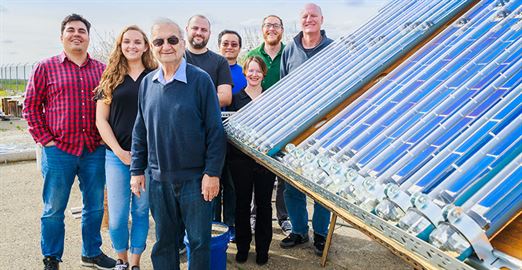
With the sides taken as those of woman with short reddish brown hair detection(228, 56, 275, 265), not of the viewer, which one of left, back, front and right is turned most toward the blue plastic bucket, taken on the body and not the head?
front

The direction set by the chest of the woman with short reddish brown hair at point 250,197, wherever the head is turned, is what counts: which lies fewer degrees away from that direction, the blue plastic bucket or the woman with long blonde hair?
the blue plastic bucket

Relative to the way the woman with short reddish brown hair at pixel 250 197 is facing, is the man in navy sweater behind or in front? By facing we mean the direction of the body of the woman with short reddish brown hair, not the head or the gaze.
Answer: in front

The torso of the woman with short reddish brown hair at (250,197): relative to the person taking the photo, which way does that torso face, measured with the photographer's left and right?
facing the viewer

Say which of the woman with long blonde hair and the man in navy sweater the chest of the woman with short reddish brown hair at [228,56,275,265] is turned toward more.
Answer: the man in navy sweater

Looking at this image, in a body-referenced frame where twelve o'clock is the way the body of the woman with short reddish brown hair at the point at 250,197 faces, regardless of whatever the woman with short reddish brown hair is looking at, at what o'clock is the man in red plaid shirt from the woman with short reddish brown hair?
The man in red plaid shirt is roughly at 3 o'clock from the woman with short reddish brown hair.

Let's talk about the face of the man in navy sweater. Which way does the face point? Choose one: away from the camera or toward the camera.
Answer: toward the camera

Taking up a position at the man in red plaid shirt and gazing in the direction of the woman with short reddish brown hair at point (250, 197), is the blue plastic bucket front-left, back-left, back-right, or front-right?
front-right

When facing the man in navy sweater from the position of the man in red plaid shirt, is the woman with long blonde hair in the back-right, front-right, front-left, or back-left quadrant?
front-left

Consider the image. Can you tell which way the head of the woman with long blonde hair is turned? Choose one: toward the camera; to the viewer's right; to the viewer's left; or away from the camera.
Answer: toward the camera

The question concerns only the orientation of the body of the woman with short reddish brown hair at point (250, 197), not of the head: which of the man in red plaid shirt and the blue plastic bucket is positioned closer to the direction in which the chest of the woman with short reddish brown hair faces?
the blue plastic bucket

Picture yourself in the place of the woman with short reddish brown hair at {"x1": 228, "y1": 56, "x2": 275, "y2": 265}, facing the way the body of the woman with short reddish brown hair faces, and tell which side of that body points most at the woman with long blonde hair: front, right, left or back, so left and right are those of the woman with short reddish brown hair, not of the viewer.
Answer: right

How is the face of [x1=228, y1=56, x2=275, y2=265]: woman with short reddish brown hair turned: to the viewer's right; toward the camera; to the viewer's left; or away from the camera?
toward the camera

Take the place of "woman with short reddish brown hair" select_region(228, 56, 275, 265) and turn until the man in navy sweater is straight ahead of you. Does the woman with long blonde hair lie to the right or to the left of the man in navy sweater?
right
